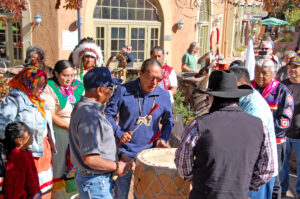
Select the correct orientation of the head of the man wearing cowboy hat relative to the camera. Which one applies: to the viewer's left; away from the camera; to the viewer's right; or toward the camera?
away from the camera

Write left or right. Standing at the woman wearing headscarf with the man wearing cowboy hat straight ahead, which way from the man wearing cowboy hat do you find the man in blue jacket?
left

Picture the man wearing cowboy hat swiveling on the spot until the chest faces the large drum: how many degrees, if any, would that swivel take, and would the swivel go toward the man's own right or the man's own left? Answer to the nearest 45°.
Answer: approximately 45° to the man's own left

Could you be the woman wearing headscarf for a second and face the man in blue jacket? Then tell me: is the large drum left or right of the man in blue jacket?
right

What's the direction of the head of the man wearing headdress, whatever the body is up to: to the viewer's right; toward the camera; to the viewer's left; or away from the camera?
toward the camera

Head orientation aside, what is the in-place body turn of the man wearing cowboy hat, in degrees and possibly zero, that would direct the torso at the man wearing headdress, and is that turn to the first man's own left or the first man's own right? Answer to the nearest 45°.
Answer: approximately 45° to the first man's own left

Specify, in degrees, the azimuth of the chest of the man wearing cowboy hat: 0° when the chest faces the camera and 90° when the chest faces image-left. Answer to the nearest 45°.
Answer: approximately 180°

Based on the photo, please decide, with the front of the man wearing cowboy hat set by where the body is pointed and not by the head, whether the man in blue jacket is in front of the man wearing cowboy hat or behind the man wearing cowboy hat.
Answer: in front
